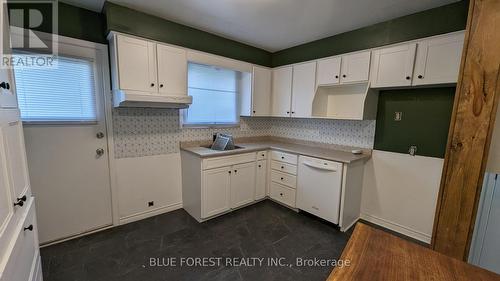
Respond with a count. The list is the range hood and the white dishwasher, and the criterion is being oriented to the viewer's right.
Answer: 0

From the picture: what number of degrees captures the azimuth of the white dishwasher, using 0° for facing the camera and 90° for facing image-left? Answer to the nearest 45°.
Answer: approximately 45°

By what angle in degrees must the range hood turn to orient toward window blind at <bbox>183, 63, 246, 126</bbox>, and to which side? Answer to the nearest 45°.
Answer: approximately 135° to its left

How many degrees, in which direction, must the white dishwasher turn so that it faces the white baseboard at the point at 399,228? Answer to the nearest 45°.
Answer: approximately 135° to its left

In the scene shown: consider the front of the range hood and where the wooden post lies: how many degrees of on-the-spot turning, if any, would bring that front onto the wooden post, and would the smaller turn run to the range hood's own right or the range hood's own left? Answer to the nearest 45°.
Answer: approximately 45° to the range hood's own left

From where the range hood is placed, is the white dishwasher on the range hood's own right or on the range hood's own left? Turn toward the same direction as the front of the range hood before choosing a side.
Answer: on the range hood's own left

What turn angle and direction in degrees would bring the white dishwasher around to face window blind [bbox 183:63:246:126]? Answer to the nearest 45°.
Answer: approximately 45° to its right

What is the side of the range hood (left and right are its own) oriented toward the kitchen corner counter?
left
